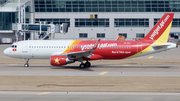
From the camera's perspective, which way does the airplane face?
to the viewer's left
